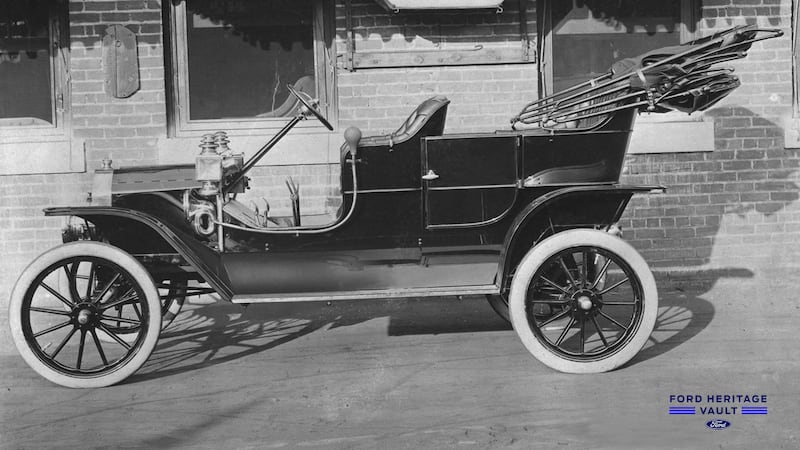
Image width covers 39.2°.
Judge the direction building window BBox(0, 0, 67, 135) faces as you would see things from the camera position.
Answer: facing the viewer

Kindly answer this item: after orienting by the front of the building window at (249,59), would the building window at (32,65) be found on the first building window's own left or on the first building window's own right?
on the first building window's own right

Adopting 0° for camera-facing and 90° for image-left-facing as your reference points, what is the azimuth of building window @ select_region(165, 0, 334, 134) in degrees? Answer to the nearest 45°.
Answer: approximately 0°

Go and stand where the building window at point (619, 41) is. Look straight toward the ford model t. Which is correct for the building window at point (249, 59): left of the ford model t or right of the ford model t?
right

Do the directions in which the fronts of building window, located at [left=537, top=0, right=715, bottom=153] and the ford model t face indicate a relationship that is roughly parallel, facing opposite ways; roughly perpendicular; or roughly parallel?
roughly perpendicular

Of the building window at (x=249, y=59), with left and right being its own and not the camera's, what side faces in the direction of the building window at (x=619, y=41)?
left

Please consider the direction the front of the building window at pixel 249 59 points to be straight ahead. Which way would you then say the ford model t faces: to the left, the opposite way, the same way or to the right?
to the right

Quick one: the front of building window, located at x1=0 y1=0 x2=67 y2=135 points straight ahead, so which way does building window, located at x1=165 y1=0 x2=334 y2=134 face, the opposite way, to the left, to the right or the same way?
the same way

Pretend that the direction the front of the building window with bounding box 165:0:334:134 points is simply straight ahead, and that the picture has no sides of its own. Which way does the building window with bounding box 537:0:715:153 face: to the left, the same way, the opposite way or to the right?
the same way

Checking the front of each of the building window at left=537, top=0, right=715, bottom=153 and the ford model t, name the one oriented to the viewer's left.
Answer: the ford model t

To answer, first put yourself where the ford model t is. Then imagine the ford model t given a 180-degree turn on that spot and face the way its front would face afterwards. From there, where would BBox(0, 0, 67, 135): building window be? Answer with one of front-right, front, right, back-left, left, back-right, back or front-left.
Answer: back-left

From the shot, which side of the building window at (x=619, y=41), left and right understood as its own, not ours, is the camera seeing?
front

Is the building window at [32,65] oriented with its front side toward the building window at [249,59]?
no

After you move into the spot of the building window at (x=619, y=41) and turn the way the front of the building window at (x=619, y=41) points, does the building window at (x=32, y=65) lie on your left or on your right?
on your right

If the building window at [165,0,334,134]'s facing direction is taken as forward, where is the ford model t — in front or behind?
in front

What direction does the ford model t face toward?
to the viewer's left

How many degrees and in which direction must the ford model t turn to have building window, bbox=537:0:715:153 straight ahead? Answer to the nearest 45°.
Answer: approximately 135° to its right
